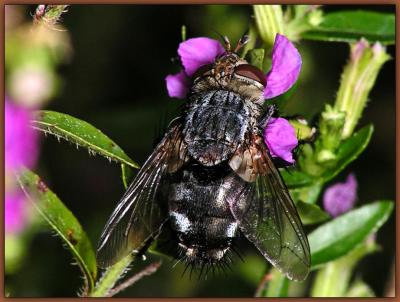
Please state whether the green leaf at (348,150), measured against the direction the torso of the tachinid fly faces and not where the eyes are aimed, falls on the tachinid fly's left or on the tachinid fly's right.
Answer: on the tachinid fly's right

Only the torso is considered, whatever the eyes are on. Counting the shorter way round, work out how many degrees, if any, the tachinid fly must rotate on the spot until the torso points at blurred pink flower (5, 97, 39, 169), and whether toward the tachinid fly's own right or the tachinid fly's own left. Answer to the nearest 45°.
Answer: approximately 90° to the tachinid fly's own left

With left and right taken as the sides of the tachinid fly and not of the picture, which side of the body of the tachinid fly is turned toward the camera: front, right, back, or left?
back

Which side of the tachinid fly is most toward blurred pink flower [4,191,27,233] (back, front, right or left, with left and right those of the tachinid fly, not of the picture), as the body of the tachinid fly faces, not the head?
left

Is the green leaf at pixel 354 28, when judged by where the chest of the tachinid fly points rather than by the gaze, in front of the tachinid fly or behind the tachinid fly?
in front

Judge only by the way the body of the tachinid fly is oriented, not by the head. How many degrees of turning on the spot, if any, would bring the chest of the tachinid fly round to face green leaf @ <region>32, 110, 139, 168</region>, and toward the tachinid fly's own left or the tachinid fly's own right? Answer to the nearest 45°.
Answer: approximately 90° to the tachinid fly's own left
